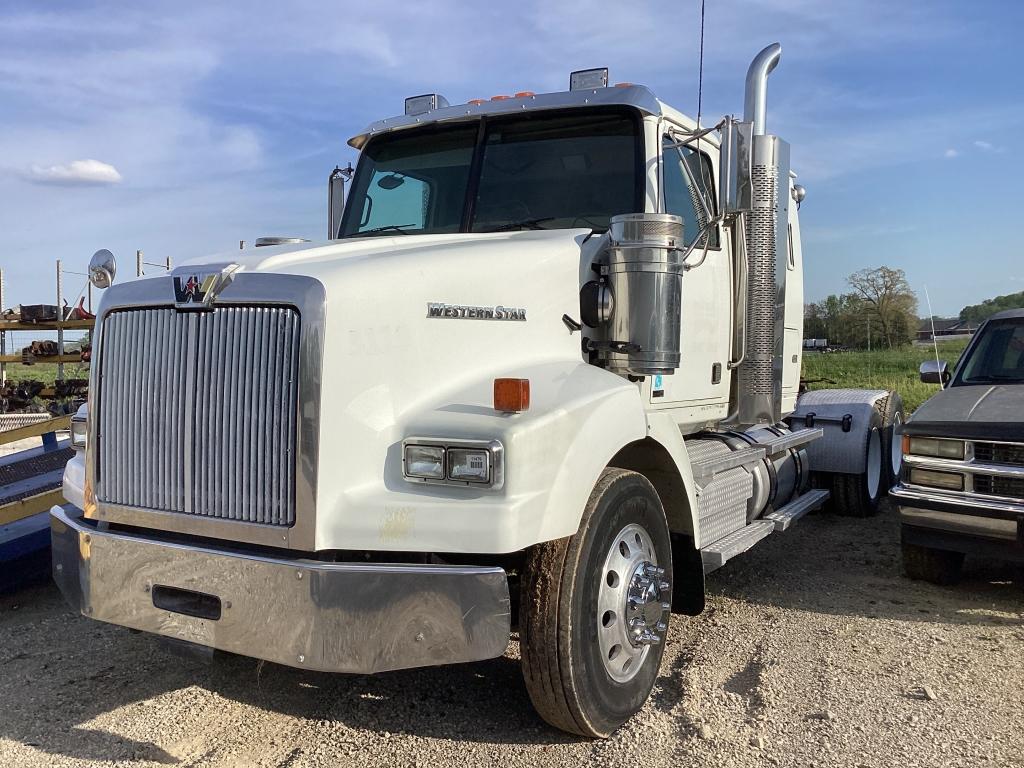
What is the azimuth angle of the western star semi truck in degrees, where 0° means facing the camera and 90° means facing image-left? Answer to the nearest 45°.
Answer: approximately 45°

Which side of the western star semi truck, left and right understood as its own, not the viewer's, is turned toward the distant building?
back

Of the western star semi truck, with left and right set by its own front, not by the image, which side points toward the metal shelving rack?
right
